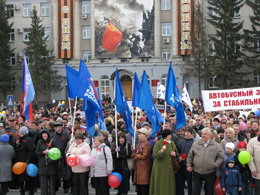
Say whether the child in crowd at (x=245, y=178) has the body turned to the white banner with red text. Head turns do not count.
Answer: no

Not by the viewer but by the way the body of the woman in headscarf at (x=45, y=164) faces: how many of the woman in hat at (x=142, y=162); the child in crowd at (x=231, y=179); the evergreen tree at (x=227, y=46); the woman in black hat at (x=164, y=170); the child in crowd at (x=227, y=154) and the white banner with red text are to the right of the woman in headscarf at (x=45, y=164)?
0

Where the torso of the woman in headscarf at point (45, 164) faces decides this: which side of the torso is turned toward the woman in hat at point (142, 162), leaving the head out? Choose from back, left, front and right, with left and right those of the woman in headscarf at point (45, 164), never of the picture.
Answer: left

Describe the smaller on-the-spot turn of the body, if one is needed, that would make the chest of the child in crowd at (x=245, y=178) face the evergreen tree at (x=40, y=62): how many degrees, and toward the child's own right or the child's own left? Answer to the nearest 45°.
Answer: approximately 135° to the child's own right

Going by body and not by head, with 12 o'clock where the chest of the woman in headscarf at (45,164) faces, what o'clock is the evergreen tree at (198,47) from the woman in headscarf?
The evergreen tree is roughly at 7 o'clock from the woman in headscarf.

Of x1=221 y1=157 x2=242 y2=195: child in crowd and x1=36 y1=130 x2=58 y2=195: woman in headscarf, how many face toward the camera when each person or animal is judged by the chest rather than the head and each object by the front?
2

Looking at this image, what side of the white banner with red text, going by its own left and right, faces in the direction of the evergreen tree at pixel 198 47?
back

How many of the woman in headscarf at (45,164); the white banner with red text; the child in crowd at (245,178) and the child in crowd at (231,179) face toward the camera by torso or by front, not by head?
4

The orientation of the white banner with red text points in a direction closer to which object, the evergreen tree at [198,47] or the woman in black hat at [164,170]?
the woman in black hat

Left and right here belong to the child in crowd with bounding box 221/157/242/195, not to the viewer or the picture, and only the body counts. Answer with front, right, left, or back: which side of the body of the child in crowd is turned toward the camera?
front

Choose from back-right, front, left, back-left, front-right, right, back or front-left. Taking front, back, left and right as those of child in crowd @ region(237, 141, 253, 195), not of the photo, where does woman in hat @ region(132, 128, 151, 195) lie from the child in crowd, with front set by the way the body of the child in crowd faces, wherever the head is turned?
right

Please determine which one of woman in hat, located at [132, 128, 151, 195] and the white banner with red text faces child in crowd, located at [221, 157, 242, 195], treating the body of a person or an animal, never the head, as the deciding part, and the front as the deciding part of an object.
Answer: the white banner with red text

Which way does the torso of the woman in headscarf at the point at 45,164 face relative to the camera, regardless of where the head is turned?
toward the camera

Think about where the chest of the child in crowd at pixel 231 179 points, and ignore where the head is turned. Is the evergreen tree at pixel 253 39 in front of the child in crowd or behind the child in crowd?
behind

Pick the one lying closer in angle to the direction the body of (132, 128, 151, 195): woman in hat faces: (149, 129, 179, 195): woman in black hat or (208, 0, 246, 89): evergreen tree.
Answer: the woman in black hat

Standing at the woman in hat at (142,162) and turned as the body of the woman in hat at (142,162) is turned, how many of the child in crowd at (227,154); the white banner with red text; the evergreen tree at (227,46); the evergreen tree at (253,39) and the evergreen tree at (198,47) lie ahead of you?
0

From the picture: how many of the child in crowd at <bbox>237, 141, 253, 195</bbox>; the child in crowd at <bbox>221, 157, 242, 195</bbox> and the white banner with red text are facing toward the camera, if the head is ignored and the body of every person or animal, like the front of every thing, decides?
3

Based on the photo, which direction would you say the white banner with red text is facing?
toward the camera
